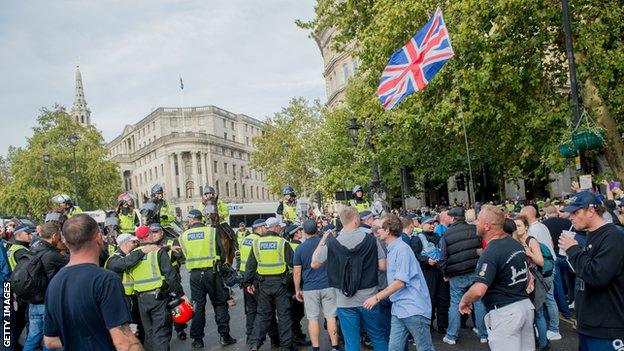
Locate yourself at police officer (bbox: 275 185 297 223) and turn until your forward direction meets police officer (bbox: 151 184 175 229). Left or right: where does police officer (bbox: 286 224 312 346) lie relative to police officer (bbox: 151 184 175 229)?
left

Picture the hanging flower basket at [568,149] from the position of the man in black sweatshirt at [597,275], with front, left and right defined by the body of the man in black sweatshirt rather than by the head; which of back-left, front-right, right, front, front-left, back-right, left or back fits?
right

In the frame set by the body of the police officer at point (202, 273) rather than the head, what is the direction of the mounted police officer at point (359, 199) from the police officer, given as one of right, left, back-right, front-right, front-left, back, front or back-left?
front-right

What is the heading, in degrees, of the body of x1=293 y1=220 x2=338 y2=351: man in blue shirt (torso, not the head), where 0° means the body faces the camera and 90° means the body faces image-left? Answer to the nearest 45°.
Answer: approximately 180°

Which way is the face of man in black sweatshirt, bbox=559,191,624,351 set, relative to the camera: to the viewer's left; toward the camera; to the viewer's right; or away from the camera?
to the viewer's left

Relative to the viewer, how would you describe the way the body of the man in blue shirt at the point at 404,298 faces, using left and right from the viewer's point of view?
facing to the left of the viewer

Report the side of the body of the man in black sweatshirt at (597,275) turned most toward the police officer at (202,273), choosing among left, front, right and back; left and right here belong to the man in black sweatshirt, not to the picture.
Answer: front

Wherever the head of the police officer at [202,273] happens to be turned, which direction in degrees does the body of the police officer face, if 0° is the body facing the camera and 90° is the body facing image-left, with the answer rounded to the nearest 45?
approximately 180°

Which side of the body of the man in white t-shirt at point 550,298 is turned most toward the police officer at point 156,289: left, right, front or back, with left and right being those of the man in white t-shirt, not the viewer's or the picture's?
left

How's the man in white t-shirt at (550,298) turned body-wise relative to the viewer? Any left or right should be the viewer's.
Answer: facing away from the viewer and to the left of the viewer

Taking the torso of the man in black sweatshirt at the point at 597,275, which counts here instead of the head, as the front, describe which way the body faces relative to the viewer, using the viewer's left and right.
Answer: facing to the left of the viewer
